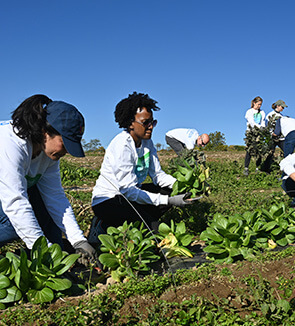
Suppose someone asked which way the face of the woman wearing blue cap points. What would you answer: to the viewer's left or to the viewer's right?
to the viewer's right

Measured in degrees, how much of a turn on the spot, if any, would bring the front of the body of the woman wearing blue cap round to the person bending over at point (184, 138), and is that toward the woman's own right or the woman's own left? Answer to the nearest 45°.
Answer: approximately 90° to the woman's own left

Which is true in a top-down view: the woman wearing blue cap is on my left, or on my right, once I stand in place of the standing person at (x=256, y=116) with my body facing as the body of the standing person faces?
on my right

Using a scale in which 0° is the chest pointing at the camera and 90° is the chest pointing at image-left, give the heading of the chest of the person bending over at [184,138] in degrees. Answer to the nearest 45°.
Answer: approximately 270°

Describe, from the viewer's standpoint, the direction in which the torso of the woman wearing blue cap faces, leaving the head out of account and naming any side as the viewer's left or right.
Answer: facing the viewer and to the right of the viewer

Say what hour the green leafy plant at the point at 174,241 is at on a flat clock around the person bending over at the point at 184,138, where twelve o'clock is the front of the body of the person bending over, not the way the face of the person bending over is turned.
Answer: The green leafy plant is roughly at 3 o'clock from the person bending over.

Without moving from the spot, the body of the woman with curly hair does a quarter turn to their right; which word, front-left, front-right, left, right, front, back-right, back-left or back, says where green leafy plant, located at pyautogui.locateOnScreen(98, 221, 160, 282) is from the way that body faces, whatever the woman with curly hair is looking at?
front-left

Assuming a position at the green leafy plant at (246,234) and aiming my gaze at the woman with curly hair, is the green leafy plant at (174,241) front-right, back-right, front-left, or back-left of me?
front-left

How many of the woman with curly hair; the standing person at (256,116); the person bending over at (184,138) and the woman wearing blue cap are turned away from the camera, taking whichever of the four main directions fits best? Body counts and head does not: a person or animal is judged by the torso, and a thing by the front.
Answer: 0

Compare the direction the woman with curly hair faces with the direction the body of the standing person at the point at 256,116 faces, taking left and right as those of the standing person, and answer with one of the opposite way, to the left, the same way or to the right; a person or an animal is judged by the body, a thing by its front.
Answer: the same way

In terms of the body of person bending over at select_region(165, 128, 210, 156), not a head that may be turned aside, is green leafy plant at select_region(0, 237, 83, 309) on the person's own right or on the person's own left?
on the person's own right

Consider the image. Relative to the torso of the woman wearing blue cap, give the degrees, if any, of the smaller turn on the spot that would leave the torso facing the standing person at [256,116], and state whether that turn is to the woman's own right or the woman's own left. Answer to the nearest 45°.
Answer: approximately 90° to the woman's own left

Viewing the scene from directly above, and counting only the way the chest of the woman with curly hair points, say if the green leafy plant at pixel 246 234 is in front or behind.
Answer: in front
